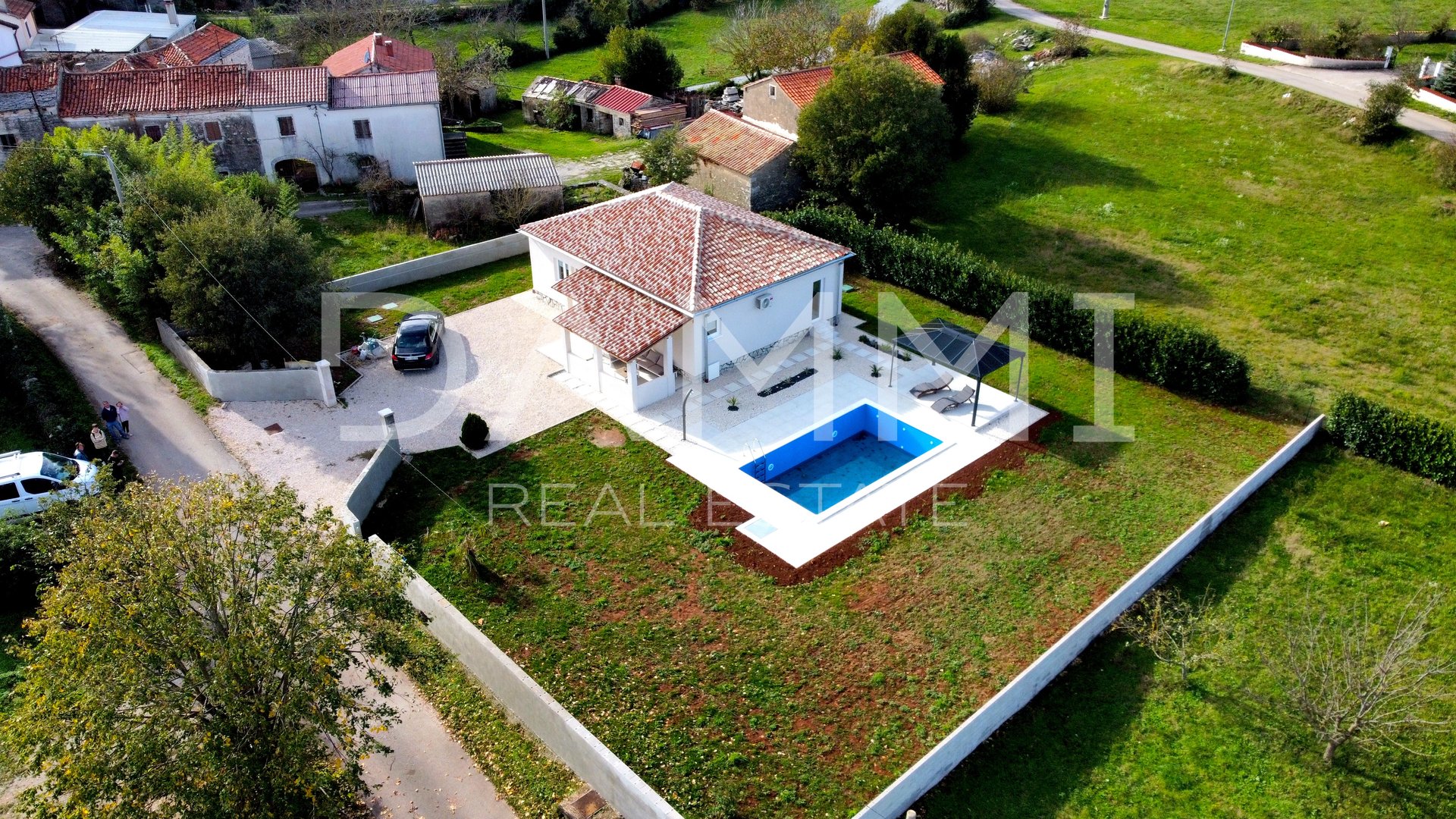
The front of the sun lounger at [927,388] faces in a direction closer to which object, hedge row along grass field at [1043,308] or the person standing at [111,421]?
the person standing

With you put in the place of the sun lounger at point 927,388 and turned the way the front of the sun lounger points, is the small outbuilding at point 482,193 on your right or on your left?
on your right

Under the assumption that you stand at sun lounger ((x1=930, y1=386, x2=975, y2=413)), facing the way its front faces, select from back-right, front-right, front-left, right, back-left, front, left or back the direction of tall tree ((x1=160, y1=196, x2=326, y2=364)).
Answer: front-right

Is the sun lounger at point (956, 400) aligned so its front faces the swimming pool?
yes
